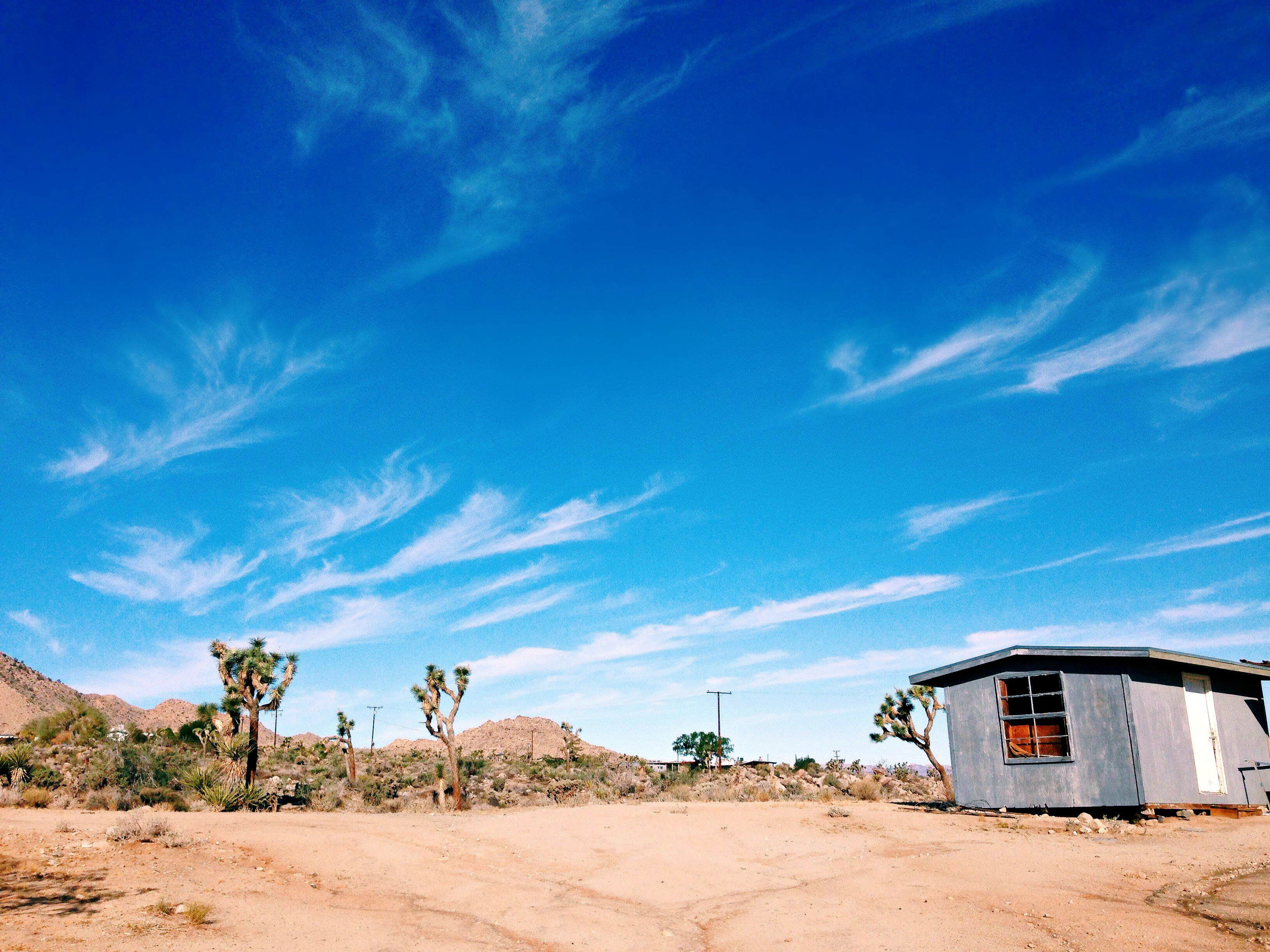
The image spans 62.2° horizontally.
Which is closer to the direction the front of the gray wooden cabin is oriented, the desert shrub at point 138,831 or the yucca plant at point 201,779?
the desert shrub

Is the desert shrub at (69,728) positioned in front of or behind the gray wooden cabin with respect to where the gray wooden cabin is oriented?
behind

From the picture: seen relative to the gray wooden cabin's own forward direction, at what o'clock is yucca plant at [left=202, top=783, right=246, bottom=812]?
The yucca plant is roughly at 4 o'clock from the gray wooden cabin.

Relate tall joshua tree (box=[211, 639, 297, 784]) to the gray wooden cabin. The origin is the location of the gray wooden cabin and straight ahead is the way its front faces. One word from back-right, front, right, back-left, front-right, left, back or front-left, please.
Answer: back-right

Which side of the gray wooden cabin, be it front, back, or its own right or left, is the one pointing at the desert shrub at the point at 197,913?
right

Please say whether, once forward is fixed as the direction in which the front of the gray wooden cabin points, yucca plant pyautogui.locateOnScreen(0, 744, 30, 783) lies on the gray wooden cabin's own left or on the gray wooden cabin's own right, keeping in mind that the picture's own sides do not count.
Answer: on the gray wooden cabin's own right

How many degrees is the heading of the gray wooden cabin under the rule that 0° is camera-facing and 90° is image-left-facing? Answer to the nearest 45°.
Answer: approximately 315°

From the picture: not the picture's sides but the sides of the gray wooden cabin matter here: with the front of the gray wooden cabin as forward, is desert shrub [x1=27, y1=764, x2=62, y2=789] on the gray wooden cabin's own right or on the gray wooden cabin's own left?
on the gray wooden cabin's own right

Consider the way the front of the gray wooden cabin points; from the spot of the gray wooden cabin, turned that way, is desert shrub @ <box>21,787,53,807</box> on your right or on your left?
on your right

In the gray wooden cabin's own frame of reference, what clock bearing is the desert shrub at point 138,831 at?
The desert shrub is roughly at 3 o'clock from the gray wooden cabin.
